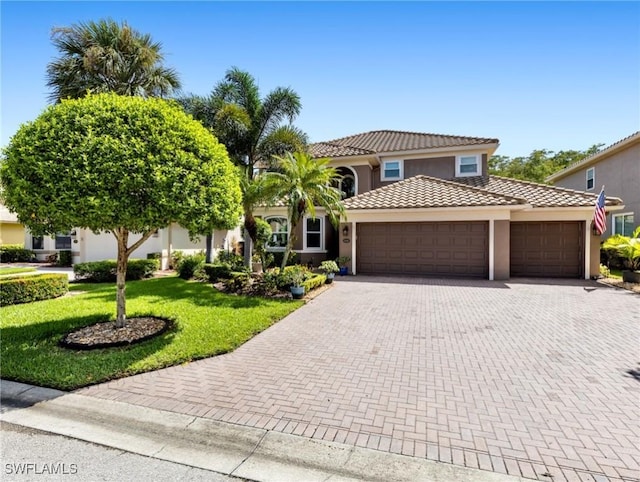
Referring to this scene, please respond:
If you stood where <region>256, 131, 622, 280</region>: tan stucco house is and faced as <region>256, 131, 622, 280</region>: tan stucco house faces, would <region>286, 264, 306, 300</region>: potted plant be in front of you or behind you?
in front

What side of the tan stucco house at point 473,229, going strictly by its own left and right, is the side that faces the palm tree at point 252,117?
right

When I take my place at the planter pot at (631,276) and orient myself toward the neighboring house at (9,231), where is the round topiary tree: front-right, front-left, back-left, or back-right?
front-left

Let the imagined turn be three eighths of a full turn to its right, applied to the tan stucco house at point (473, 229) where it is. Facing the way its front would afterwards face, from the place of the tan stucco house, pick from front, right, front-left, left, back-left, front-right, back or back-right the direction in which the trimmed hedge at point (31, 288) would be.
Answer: left

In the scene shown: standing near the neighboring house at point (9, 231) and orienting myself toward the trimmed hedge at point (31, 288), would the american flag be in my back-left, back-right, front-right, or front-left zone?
front-left

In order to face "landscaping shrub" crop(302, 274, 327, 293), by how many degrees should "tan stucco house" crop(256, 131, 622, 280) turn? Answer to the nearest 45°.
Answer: approximately 45° to its right

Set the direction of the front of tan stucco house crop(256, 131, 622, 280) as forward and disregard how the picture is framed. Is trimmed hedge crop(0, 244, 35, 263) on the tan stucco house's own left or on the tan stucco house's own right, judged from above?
on the tan stucco house's own right

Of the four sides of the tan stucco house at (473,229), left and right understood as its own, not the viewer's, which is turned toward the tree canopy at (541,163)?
back

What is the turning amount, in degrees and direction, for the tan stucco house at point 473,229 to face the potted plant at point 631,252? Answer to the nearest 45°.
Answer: approximately 90° to its left

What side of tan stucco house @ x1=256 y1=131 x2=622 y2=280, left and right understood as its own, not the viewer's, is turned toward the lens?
front

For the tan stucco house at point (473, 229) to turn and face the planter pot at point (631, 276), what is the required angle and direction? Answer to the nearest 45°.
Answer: approximately 90° to its left

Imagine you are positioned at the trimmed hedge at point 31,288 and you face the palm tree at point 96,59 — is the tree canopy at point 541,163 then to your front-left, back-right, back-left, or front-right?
front-right

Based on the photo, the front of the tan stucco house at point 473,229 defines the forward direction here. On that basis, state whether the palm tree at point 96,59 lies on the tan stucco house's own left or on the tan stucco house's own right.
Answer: on the tan stucco house's own right

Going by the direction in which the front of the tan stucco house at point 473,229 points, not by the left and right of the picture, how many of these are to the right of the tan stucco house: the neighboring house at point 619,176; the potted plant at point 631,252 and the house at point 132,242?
1
